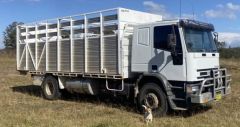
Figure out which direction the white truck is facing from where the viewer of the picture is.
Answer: facing the viewer and to the right of the viewer
